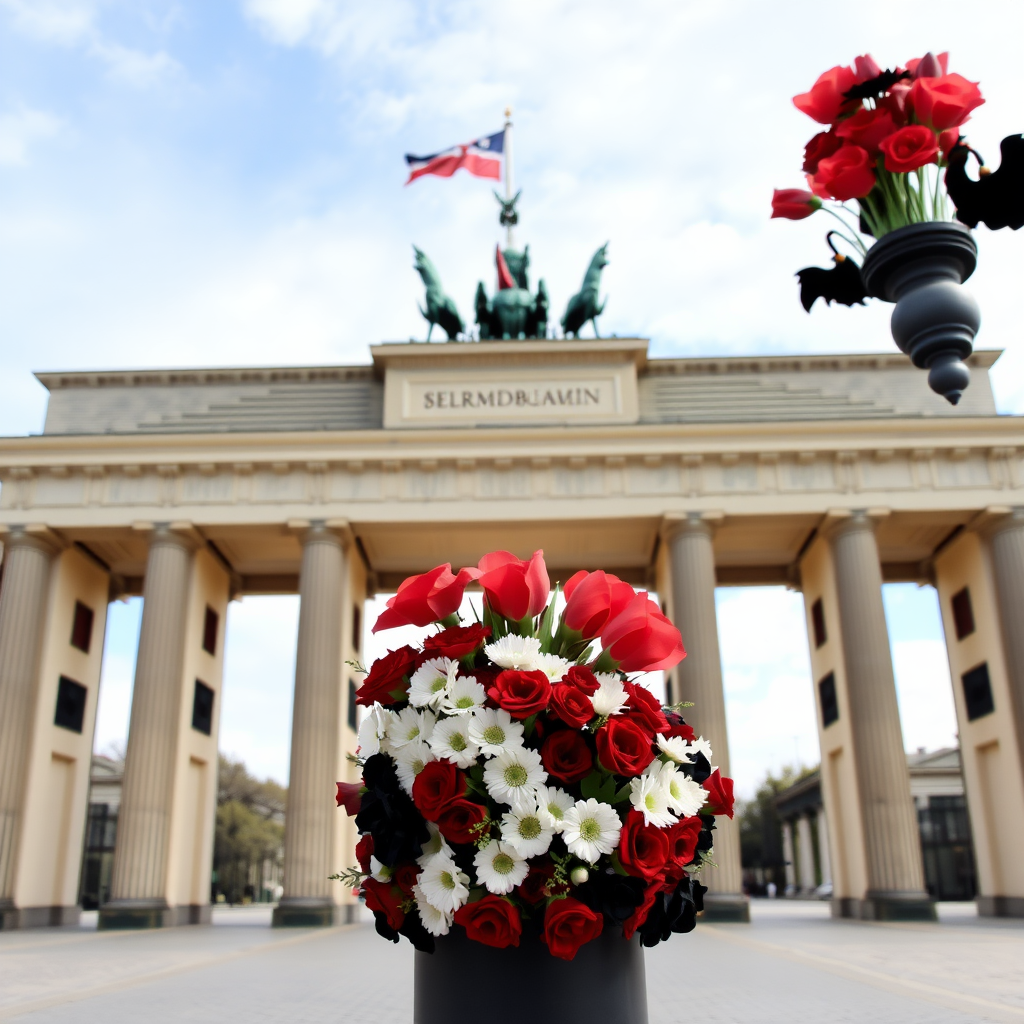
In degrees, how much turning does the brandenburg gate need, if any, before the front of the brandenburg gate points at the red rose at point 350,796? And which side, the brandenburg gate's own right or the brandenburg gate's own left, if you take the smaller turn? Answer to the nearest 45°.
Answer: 0° — it already faces it

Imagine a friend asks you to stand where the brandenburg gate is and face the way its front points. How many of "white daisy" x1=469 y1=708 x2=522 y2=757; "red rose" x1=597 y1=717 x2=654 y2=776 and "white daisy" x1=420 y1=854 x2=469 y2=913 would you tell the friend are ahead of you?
3

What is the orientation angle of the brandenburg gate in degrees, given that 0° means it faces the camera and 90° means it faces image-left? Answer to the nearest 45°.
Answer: approximately 0°

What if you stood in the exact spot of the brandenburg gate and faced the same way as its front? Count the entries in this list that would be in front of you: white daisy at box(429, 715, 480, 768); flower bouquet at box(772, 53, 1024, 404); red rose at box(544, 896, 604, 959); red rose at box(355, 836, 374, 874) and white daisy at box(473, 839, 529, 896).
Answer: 5

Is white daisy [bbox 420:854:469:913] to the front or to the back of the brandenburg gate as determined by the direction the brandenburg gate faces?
to the front

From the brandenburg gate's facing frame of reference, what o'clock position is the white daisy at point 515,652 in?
The white daisy is roughly at 12 o'clock from the brandenburg gate.

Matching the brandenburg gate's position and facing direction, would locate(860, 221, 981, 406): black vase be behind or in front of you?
in front

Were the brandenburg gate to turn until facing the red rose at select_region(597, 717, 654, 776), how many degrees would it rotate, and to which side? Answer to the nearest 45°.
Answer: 0° — it already faces it

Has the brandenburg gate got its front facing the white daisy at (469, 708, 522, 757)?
yes

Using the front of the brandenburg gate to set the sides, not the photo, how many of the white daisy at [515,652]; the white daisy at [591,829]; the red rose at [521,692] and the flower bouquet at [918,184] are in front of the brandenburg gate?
4

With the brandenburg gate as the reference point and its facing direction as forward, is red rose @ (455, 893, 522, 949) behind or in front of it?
in front

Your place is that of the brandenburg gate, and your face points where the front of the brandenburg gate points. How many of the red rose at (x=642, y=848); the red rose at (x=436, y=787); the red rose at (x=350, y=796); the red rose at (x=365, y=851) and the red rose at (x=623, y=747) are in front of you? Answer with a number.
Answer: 5

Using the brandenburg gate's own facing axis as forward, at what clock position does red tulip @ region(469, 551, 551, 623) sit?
The red tulip is roughly at 12 o'clock from the brandenburg gate.
